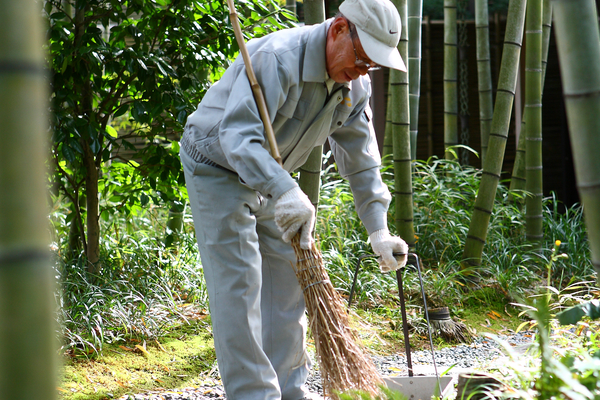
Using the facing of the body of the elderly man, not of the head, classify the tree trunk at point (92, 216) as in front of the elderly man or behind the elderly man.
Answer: behind

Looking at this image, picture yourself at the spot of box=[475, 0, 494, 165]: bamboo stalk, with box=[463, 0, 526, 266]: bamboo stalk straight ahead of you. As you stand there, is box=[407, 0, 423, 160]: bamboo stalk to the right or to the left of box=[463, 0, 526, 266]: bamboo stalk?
right

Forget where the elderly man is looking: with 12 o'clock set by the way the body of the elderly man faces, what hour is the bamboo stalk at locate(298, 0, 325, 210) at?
The bamboo stalk is roughly at 8 o'clock from the elderly man.

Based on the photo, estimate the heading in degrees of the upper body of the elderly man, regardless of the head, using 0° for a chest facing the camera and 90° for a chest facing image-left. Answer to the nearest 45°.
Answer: approximately 315°

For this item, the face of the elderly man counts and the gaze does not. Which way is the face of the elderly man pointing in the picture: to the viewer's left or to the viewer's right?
to the viewer's right
